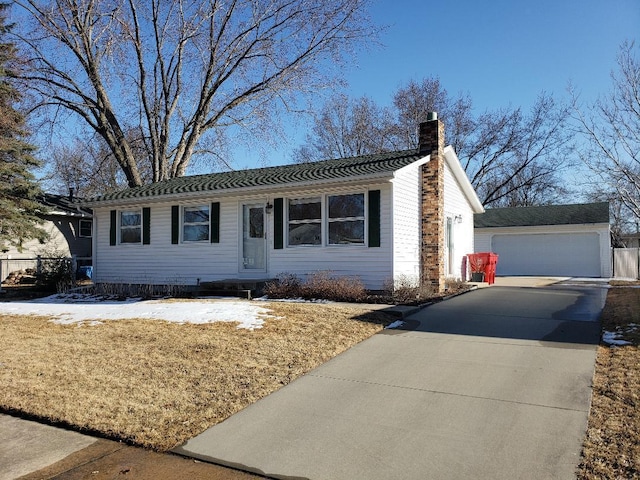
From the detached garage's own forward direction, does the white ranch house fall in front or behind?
in front

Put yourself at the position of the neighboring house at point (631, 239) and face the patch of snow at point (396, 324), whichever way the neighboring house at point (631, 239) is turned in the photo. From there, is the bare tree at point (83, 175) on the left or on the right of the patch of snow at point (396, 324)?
right

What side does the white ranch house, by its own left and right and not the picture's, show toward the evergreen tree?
right

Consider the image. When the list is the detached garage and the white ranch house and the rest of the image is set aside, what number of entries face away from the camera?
0

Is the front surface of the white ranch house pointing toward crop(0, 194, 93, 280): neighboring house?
no

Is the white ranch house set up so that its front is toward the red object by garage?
no

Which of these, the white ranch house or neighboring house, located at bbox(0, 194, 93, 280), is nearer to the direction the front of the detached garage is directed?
the white ranch house

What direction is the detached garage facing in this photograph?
toward the camera

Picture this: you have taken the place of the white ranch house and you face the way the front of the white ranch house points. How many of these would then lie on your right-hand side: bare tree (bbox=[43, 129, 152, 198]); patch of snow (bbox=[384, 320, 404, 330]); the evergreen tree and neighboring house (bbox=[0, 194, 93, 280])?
3

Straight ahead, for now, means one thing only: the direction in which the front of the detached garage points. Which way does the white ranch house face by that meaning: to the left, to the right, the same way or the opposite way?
the same way

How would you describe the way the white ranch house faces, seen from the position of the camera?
facing the viewer and to the left of the viewer

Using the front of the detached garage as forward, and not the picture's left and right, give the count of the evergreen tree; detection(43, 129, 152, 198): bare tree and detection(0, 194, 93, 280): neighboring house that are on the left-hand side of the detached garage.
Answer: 0

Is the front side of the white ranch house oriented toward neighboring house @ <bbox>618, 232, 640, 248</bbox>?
no

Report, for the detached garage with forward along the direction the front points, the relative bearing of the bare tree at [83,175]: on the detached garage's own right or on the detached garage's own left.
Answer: on the detached garage's own right

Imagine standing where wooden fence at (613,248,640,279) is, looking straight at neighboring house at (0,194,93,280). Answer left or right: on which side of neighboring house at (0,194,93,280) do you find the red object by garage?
left
